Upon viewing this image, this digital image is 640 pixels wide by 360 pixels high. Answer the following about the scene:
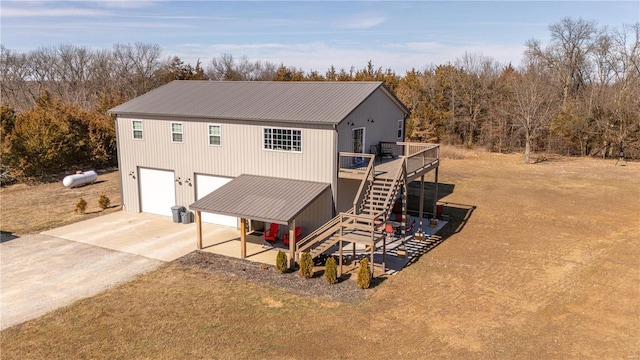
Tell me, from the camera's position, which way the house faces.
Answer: facing the viewer and to the left of the viewer

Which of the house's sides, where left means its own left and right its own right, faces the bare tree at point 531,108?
back

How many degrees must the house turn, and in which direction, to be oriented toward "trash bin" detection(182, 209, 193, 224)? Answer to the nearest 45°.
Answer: approximately 45° to its right

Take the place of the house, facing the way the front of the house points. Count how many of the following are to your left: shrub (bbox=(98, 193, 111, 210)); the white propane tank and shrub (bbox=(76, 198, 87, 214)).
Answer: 0

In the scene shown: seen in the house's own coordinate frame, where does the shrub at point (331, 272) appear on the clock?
The shrub is roughly at 10 o'clock from the house.

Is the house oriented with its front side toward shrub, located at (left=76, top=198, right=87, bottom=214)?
no

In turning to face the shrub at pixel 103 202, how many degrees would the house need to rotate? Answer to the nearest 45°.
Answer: approximately 90° to its right

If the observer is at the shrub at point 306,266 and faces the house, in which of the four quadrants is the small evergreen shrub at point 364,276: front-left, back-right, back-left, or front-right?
back-right
